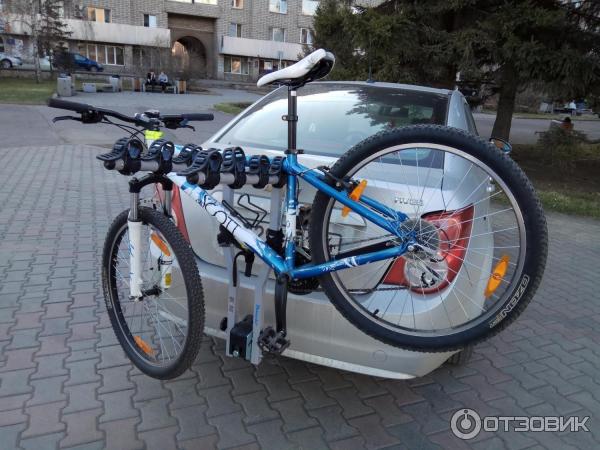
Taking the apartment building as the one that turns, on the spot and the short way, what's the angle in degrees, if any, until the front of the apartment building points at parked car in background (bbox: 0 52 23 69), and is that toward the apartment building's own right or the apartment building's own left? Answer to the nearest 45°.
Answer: approximately 45° to the apartment building's own right

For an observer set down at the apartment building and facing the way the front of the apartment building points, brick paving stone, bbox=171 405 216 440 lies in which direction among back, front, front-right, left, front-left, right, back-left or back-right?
front

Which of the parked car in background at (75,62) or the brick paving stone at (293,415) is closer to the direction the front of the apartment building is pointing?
the brick paving stone

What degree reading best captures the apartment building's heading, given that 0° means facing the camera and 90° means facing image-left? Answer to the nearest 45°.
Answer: approximately 0°

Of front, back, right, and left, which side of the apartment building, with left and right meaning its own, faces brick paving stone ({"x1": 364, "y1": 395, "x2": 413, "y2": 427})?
front

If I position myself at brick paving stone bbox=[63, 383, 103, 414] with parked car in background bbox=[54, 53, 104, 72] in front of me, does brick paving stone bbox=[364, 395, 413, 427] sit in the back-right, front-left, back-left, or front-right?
back-right

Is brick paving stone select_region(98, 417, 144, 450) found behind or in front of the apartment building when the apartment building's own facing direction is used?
in front

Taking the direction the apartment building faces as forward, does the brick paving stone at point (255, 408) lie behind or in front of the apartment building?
in front

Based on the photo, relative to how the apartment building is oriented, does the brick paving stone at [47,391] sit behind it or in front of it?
in front

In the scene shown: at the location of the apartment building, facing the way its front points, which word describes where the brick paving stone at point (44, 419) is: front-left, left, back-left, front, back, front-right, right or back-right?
front

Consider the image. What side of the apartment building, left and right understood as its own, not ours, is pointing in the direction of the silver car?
front

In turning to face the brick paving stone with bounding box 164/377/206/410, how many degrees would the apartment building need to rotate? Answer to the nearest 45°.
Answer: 0° — it already faces it

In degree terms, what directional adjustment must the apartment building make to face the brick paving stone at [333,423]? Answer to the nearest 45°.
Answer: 0° — it already faces it

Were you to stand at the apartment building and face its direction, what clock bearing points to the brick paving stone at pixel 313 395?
The brick paving stone is roughly at 12 o'clock from the apartment building.

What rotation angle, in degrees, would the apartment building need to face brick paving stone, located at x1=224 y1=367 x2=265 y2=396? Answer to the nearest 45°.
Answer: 0° — it already faces it

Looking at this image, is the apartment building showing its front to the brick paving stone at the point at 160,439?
yes
